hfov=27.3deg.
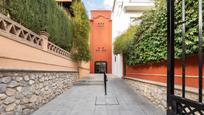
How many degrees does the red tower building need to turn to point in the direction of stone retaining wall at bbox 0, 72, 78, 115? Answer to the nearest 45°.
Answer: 0° — it already faces it

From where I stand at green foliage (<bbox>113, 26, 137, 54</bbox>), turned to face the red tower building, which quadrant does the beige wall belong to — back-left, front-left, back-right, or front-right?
back-left

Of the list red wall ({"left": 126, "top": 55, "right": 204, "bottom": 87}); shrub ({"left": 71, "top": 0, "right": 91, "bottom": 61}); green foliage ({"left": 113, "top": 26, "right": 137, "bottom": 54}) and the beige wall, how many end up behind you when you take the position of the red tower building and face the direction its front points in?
0

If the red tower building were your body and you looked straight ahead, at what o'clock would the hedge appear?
The hedge is roughly at 12 o'clock from the red tower building.

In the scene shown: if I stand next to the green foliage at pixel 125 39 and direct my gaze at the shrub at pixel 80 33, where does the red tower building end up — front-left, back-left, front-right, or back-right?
front-right

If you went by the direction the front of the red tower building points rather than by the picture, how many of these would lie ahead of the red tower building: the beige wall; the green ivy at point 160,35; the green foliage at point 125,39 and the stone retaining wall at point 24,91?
4

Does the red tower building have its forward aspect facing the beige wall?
yes

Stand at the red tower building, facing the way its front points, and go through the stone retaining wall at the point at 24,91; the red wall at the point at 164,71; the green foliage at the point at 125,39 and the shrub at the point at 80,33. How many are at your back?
0

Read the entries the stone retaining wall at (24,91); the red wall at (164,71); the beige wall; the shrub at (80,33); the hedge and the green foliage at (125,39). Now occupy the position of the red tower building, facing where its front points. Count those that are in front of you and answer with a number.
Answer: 6

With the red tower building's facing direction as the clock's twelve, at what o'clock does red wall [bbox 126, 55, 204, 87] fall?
The red wall is roughly at 12 o'clock from the red tower building.

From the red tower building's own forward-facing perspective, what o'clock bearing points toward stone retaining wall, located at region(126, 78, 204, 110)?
The stone retaining wall is roughly at 12 o'clock from the red tower building.

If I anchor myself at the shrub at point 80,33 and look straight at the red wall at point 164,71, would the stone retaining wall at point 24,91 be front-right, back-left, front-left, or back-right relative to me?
front-right

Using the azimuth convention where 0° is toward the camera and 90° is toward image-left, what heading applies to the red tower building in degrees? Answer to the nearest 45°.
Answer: approximately 0°

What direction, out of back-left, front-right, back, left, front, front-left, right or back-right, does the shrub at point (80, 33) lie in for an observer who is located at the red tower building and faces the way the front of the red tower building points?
front

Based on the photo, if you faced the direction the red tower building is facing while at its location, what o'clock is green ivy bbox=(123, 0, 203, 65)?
The green ivy is roughly at 12 o'clock from the red tower building.
